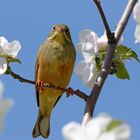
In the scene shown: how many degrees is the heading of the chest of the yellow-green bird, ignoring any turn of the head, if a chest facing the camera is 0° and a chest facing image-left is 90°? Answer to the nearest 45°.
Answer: approximately 0°

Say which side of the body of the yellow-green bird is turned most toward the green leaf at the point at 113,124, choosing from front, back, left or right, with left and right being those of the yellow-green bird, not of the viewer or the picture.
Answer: front

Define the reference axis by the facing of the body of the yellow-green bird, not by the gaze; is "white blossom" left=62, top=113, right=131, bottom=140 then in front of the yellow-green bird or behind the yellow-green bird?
in front
